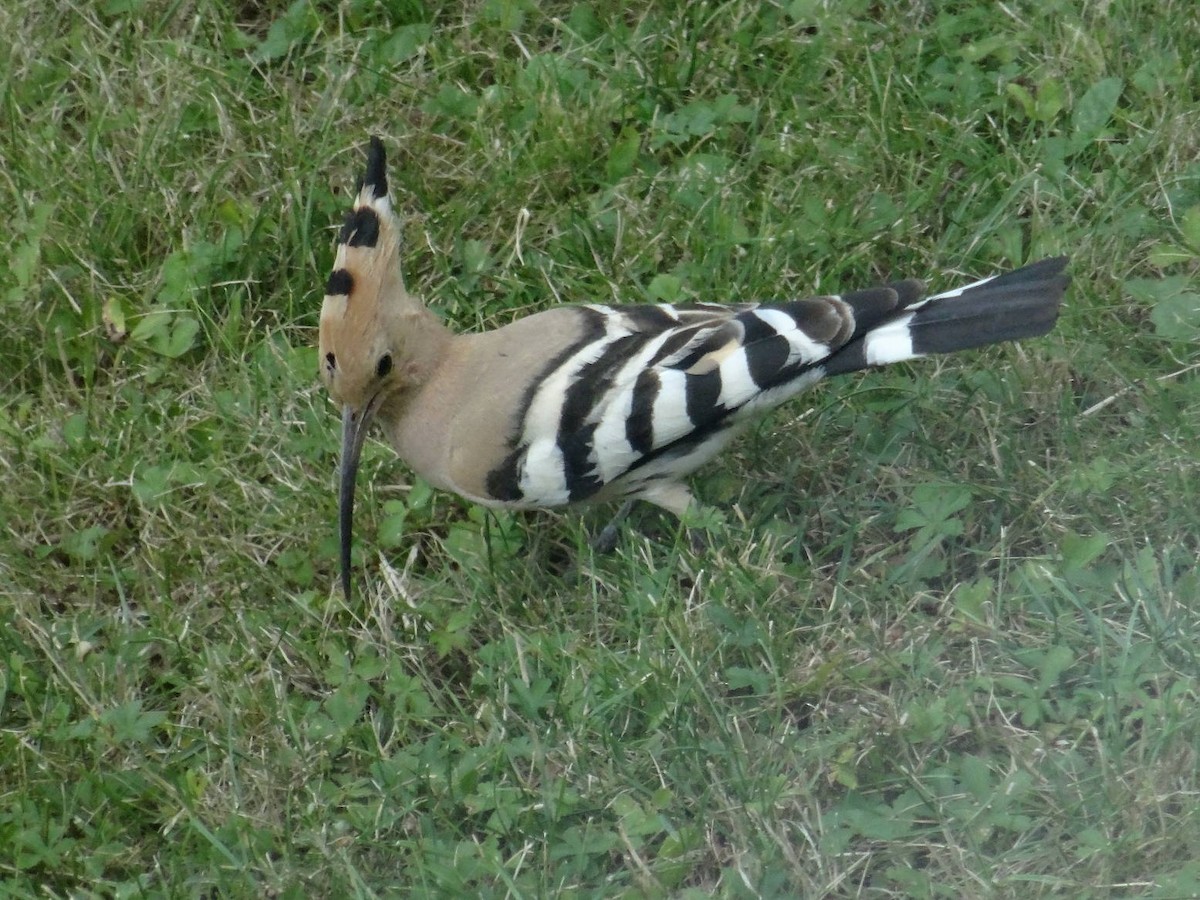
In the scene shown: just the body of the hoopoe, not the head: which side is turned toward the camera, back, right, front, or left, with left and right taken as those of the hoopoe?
left

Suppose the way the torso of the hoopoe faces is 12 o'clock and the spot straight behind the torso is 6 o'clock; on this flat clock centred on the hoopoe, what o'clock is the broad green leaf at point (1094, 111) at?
The broad green leaf is roughly at 5 o'clock from the hoopoe.
